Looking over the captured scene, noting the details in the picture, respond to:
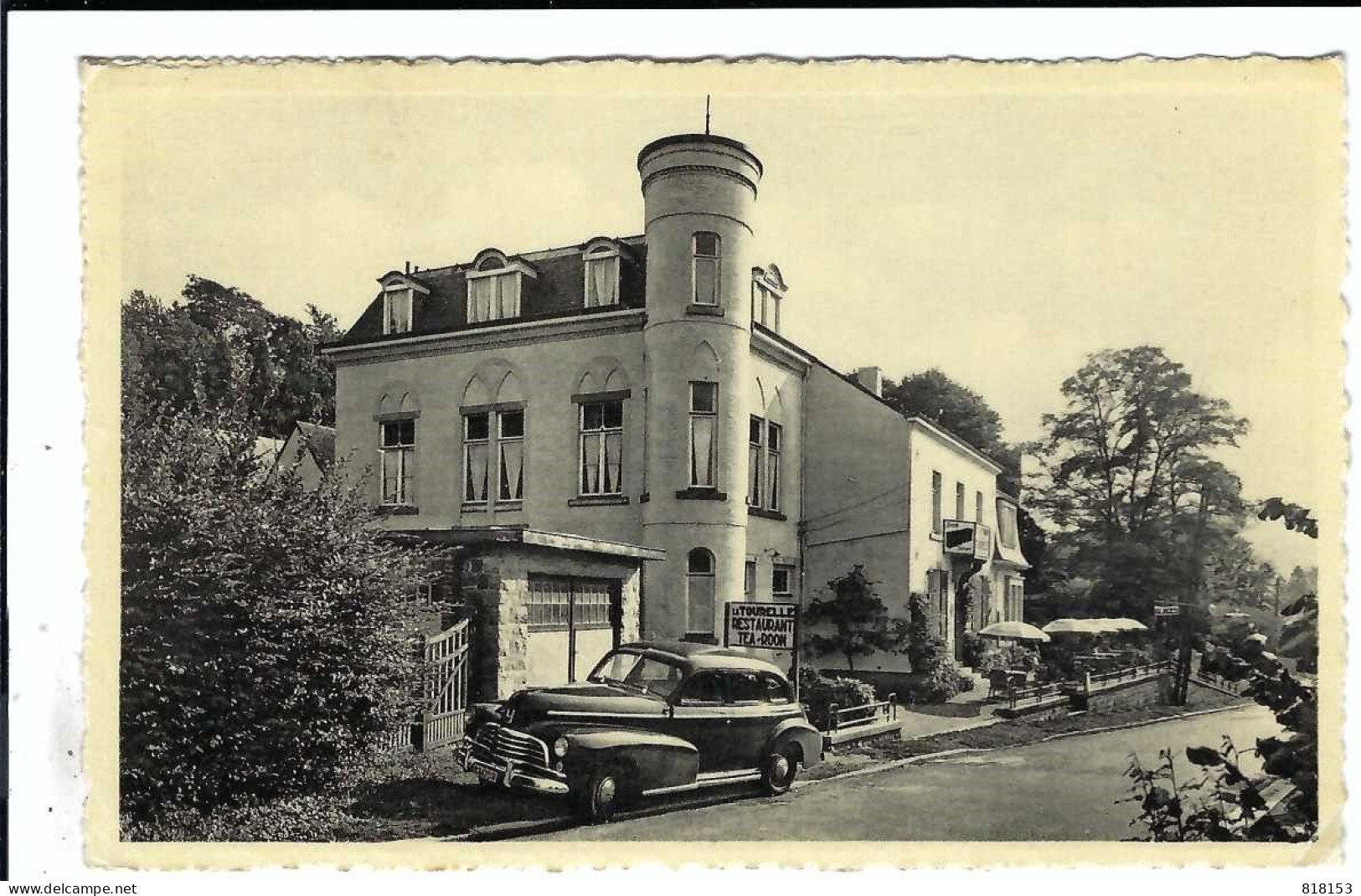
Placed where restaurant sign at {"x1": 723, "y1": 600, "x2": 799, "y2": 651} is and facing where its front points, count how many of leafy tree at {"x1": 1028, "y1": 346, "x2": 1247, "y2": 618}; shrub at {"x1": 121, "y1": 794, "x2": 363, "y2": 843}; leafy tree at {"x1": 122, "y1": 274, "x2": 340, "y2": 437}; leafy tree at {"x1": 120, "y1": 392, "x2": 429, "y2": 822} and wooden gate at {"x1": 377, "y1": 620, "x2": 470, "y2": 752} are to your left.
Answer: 1

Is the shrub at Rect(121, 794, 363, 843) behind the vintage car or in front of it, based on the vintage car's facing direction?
in front

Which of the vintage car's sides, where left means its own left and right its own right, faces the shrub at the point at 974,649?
back

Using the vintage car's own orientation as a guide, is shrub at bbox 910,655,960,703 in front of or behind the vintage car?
behind

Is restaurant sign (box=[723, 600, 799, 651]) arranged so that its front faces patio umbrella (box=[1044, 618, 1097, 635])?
no

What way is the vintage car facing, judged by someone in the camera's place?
facing the viewer and to the left of the viewer

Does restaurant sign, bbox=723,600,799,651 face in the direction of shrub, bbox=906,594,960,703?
no

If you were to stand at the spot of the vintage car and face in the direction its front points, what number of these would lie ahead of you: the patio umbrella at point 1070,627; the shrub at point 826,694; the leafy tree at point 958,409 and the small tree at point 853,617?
0

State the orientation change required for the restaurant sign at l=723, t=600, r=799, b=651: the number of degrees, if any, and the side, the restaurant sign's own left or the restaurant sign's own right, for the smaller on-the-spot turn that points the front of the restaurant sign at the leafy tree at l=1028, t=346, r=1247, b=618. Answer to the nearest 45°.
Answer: approximately 90° to the restaurant sign's own left

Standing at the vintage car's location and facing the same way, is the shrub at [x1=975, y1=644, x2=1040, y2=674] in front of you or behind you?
behind

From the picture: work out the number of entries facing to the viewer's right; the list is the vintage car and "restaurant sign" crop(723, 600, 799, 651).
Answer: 0

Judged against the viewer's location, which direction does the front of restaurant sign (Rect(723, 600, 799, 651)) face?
facing the viewer

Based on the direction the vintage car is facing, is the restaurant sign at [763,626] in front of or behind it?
behind
